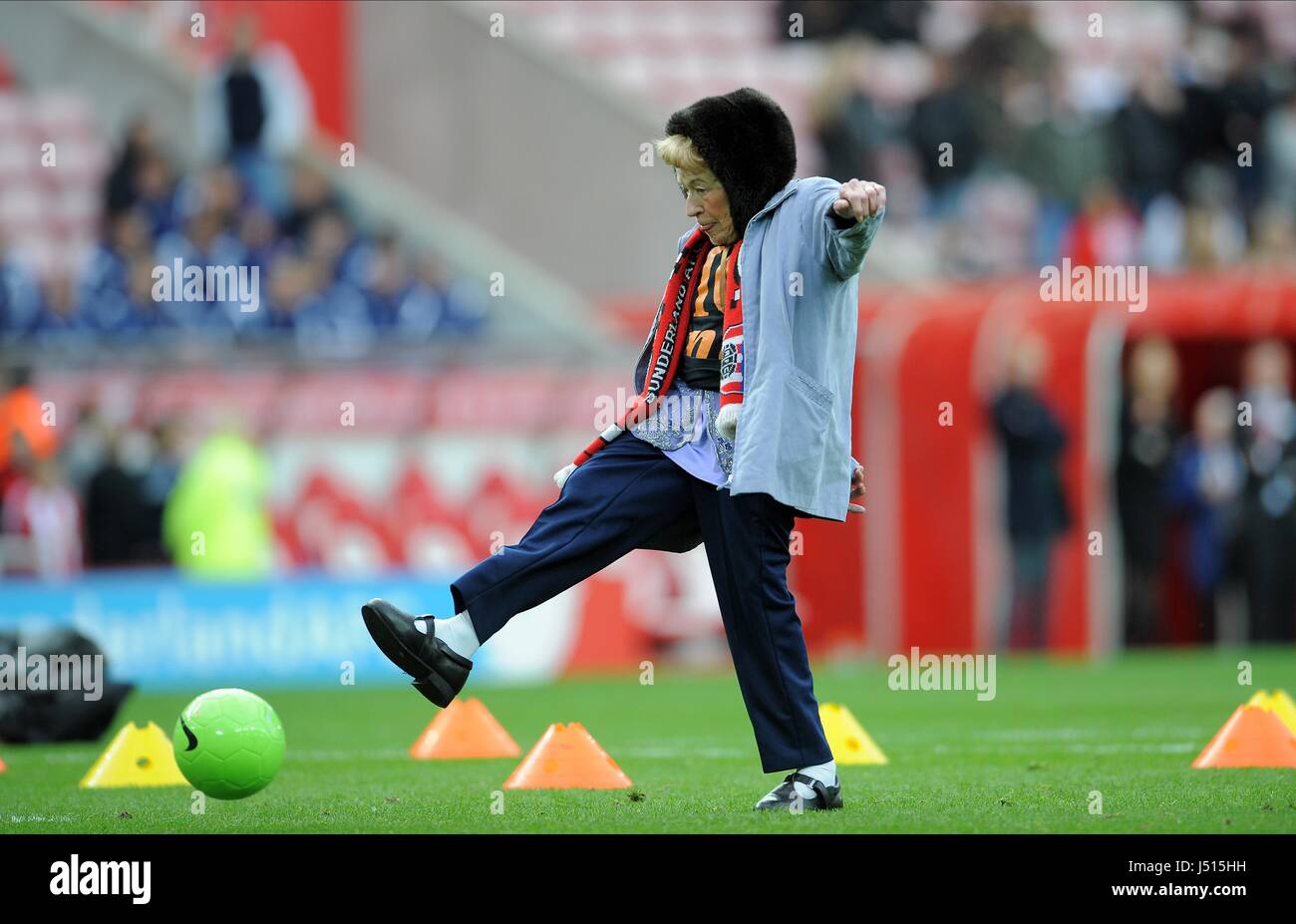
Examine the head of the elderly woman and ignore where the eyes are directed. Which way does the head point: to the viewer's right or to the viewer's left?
to the viewer's left

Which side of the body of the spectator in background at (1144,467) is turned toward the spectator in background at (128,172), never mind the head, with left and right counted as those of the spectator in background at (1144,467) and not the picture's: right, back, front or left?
right

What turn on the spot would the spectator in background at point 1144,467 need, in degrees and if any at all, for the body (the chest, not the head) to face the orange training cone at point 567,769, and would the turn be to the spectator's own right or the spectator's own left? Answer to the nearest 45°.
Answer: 0° — they already face it

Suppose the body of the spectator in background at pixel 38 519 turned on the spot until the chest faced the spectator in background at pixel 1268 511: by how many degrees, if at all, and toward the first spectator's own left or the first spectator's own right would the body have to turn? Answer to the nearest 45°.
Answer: approximately 90° to the first spectator's own left

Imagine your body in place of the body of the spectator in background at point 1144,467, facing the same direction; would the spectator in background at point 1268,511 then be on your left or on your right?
on your left

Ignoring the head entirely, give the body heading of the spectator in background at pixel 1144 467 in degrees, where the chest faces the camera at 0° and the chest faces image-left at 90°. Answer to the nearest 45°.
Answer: approximately 0°

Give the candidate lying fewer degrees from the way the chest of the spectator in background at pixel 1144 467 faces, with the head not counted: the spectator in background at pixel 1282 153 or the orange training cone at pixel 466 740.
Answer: the orange training cone

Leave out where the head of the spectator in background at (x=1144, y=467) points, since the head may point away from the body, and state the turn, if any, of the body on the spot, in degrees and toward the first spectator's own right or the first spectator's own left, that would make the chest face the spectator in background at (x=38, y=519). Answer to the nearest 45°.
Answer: approximately 45° to the first spectator's own right

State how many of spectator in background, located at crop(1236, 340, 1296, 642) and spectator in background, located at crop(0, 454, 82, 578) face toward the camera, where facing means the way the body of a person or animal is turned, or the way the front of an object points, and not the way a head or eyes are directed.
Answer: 2
